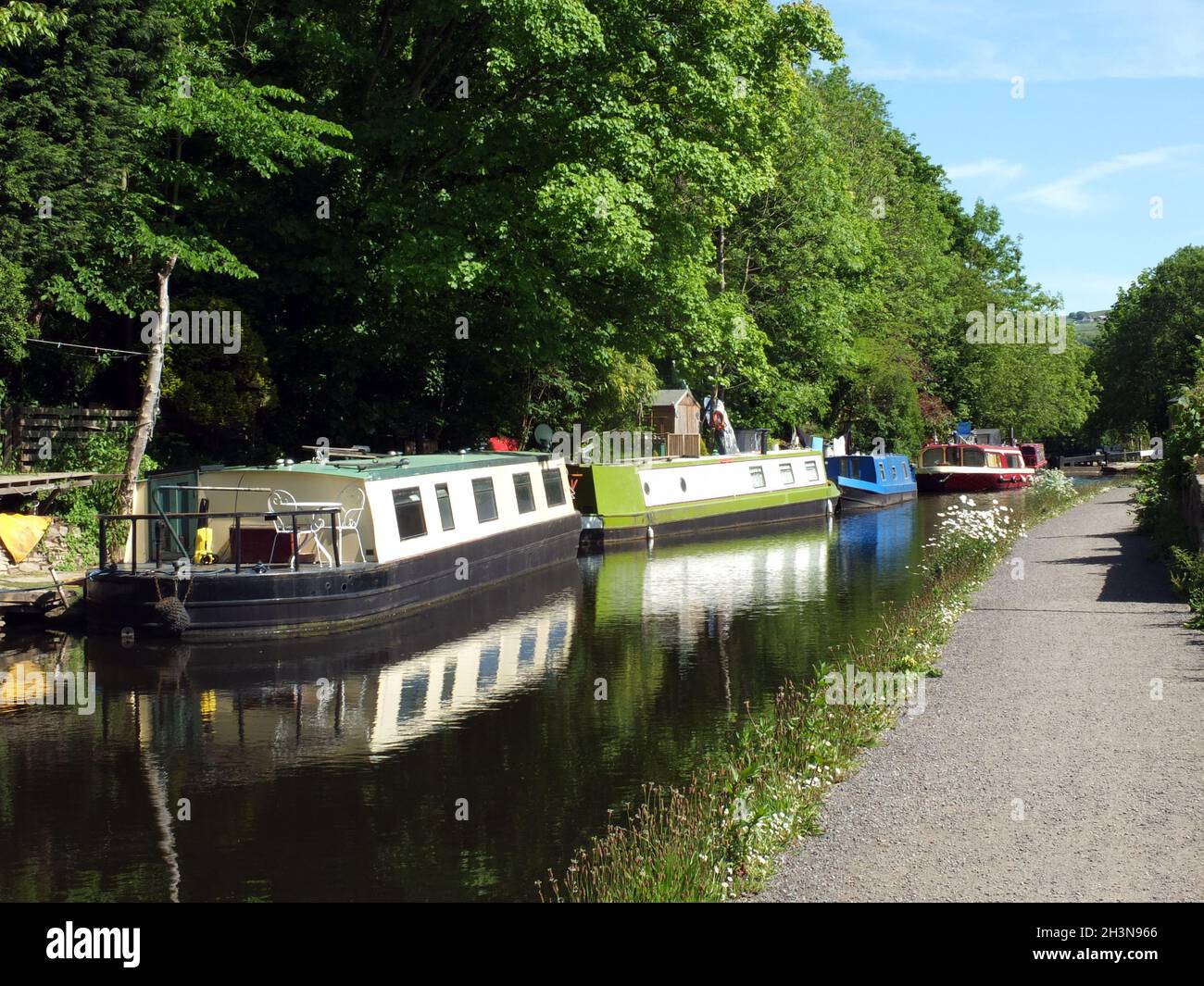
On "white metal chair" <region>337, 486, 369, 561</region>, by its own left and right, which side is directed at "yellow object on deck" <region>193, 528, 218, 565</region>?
front

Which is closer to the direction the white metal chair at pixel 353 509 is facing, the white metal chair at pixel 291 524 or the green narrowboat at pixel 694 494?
the white metal chair

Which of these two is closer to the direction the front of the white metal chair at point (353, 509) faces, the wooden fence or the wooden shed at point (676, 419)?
the wooden fence

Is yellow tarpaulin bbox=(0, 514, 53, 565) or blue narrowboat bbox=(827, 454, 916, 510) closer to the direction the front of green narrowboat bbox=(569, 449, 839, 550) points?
the blue narrowboat

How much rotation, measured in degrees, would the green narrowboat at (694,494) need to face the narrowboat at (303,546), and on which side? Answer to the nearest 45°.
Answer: approximately 135° to its right

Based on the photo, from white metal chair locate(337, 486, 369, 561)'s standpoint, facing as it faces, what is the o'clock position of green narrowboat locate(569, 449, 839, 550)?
The green narrowboat is roughly at 4 o'clock from the white metal chair.

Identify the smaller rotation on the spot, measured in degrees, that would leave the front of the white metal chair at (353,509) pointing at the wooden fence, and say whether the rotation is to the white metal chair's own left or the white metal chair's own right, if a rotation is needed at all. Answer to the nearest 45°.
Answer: approximately 45° to the white metal chair's own right

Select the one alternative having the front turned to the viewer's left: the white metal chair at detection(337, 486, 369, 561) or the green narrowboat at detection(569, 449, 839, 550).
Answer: the white metal chair

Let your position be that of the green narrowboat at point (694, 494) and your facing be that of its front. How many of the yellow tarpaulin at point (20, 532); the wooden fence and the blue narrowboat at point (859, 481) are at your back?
2

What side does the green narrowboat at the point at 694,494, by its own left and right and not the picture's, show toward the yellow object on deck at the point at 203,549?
back

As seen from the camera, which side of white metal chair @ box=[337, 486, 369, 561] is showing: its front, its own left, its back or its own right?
left

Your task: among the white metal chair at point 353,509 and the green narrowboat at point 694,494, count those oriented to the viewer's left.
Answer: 1

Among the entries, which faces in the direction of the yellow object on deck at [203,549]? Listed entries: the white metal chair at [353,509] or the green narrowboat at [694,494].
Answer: the white metal chair

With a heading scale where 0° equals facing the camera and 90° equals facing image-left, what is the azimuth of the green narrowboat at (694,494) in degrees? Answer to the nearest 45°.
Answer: approximately 225°

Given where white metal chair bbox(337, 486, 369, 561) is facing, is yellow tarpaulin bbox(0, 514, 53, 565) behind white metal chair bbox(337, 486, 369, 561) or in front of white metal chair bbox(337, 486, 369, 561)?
in front
